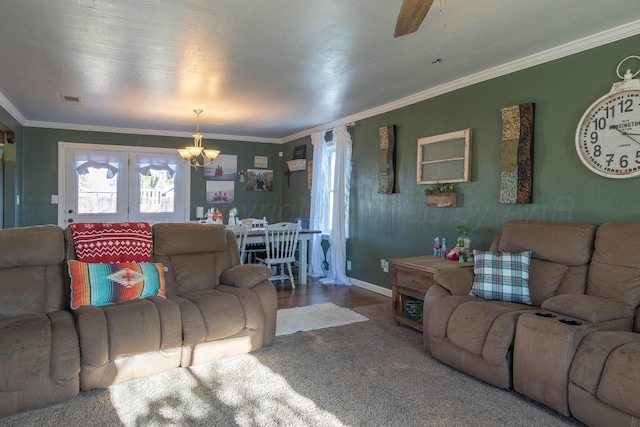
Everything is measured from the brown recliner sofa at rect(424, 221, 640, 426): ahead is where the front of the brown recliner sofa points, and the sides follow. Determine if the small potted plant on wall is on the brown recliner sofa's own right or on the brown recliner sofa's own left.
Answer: on the brown recliner sofa's own right

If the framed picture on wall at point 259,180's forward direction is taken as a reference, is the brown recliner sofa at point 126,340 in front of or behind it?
in front

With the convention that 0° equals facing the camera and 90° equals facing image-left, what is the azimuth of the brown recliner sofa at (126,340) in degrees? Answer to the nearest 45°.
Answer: approximately 315°

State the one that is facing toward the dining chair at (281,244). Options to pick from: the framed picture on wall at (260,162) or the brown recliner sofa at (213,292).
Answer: the framed picture on wall

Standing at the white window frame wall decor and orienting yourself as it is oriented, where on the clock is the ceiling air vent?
The ceiling air vent is roughly at 1 o'clock from the white window frame wall decor.

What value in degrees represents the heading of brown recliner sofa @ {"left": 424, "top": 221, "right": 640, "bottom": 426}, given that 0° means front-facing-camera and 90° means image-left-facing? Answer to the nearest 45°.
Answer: approximately 45°

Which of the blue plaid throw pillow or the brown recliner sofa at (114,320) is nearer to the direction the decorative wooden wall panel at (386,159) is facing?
the brown recliner sofa

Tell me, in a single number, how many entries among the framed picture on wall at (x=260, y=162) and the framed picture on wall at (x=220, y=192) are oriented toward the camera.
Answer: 2

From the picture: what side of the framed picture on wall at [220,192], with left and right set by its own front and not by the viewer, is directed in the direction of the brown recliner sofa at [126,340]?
front

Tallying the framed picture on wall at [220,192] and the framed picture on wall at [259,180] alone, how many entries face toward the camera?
2

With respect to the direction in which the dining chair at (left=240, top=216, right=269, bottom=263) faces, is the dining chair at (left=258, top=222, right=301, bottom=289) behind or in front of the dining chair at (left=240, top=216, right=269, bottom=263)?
in front
